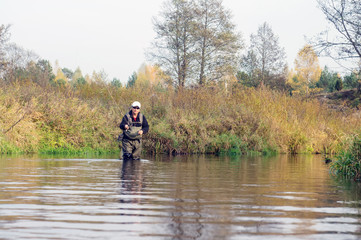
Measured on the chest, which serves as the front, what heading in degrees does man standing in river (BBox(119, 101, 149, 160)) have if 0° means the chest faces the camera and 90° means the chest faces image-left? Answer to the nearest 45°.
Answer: approximately 0°

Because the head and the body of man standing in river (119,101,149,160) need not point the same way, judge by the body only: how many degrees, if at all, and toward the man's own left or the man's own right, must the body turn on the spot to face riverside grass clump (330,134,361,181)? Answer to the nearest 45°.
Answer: approximately 45° to the man's own left
